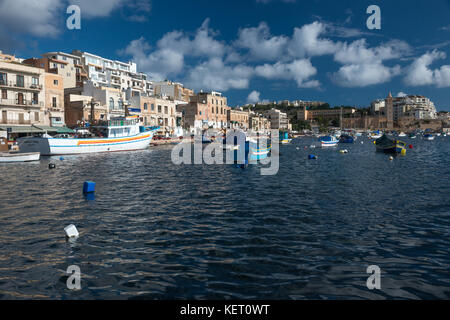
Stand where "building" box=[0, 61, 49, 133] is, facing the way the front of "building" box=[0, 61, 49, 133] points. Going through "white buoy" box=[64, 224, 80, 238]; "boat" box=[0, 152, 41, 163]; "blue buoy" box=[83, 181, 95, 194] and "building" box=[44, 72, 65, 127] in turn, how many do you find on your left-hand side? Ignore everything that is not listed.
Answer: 1

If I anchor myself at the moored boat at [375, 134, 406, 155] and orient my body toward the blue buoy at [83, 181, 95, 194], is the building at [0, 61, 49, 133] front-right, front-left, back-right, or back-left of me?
front-right

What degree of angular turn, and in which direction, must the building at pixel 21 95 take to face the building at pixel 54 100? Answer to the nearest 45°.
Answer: approximately 90° to its left

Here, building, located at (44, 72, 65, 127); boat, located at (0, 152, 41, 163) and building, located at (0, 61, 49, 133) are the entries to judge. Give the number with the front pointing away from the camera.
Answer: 0

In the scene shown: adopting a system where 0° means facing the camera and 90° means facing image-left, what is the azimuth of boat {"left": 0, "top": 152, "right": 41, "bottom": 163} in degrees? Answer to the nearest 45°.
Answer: approximately 270°

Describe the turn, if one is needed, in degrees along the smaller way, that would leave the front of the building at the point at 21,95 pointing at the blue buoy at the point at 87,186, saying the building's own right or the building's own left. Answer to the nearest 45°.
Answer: approximately 45° to the building's own right

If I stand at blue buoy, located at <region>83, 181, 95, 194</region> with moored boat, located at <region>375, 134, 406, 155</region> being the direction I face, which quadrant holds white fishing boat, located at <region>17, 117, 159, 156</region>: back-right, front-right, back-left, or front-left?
front-left

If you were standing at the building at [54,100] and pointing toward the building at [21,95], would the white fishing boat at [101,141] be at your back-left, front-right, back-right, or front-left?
front-left

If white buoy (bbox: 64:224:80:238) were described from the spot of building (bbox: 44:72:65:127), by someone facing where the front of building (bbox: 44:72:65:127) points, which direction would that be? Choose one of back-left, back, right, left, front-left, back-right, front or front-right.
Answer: front-right

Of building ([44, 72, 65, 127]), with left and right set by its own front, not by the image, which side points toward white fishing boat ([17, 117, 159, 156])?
front

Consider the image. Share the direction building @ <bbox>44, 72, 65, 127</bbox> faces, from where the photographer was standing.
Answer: facing the viewer and to the right of the viewer

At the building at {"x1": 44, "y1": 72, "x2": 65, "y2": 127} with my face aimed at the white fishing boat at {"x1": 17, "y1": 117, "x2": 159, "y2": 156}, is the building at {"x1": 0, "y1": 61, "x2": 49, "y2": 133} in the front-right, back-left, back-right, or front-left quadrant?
front-right

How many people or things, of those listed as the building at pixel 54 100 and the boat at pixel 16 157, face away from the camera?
0
